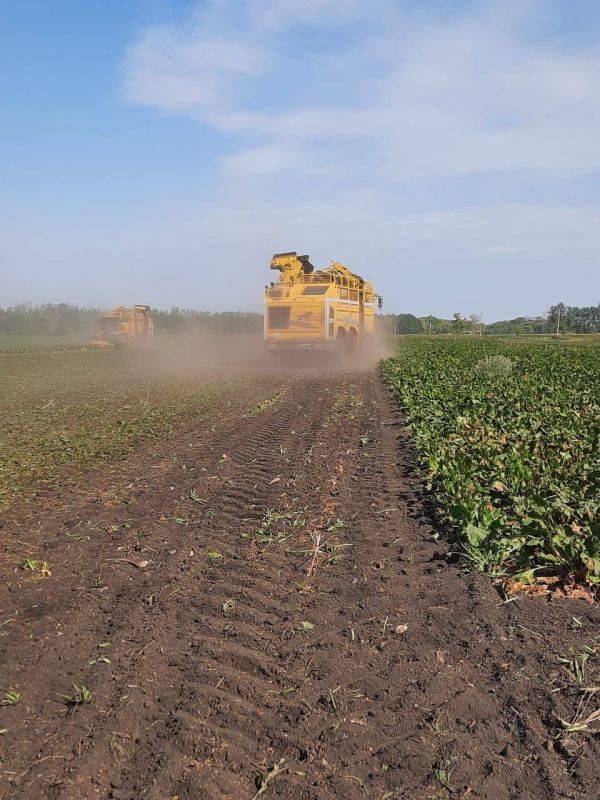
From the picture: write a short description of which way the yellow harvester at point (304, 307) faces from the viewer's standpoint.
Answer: facing away from the viewer and to the right of the viewer
